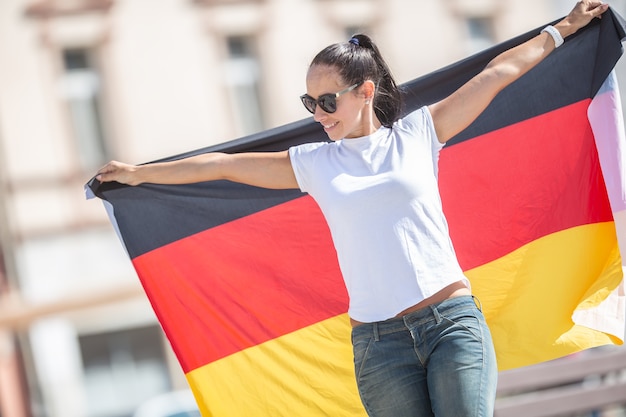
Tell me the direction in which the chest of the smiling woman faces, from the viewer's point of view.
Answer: toward the camera

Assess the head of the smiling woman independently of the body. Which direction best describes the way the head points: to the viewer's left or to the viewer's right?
to the viewer's left

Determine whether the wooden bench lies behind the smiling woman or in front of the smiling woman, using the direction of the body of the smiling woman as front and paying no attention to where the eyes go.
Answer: behind
